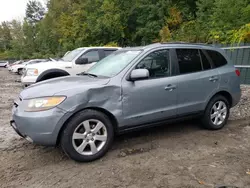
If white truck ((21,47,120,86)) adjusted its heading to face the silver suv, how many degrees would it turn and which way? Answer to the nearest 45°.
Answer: approximately 45° to its left

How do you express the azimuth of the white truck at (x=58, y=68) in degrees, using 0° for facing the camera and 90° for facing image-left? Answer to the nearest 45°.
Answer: approximately 45°

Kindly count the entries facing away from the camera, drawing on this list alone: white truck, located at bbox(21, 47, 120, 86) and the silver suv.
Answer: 0

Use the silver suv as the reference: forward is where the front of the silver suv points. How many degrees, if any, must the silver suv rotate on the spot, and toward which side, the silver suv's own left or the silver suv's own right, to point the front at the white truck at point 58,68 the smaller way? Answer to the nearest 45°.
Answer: approximately 90° to the silver suv's own right

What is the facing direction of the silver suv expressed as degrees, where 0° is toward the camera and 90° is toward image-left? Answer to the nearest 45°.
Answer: approximately 45°
